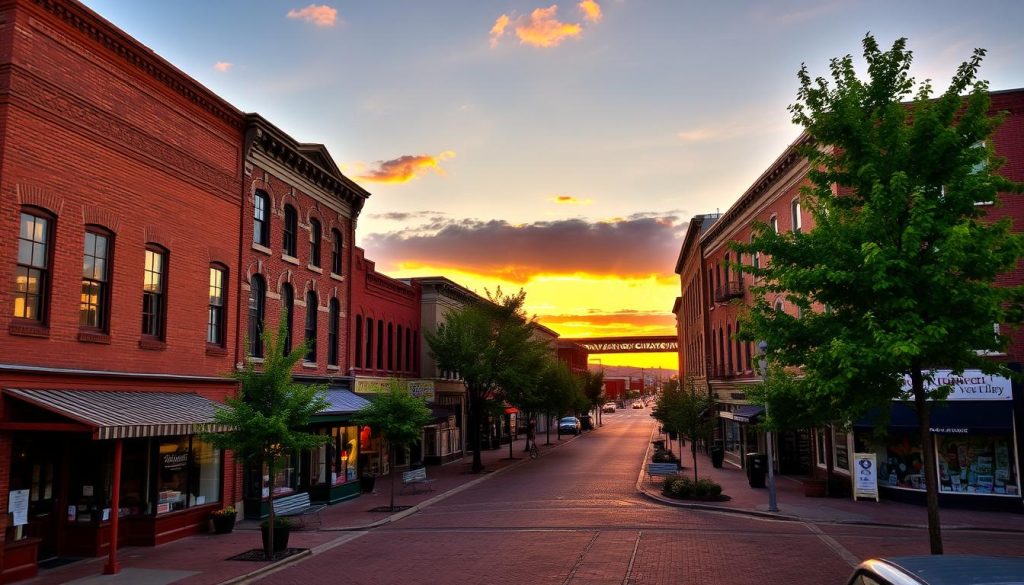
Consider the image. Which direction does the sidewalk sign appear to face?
toward the camera

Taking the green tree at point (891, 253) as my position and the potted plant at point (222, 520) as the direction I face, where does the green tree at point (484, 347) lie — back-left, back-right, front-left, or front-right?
front-right

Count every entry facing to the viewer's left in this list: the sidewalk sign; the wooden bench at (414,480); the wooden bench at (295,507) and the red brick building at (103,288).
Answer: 0

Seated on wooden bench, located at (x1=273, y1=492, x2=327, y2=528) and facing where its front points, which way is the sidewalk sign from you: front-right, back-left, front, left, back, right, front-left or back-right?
front-left

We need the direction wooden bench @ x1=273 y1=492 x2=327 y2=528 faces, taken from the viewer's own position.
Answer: facing the viewer and to the right of the viewer

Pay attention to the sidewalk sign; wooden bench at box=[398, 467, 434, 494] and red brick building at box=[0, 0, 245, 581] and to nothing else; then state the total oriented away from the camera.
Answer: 0

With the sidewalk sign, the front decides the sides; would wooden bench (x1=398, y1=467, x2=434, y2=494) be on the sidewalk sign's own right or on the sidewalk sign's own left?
on the sidewalk sign's own right

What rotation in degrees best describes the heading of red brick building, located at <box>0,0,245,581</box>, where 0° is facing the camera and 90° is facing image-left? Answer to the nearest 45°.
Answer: approximately 315°

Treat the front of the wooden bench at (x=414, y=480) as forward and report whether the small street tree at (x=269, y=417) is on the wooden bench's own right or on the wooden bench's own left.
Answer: on the wooden bench's own right

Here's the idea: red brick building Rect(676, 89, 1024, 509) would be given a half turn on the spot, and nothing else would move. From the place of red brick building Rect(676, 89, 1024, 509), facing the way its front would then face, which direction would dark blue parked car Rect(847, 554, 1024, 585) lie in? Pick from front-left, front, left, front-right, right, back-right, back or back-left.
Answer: back-right

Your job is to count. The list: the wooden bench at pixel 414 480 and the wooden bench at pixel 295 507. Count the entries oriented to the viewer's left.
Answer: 0

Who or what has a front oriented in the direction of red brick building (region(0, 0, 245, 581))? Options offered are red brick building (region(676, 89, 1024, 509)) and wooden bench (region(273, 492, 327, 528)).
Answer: red brick building (region(676, 89, 1024, 509))

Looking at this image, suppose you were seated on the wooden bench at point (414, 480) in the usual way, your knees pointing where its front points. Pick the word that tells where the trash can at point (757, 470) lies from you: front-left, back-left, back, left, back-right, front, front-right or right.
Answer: front-left

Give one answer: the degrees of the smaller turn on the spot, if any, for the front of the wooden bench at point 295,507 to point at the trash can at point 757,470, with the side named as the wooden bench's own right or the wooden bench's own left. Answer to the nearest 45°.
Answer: approximately 45° to the wooden bench's own left

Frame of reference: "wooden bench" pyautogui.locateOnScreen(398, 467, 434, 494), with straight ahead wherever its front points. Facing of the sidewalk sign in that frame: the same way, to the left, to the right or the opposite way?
to the right

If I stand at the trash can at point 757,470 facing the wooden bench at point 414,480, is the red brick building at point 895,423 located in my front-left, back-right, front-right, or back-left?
back-left

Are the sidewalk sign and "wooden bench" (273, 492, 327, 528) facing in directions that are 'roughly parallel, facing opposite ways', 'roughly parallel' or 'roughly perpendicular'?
roughly perpendicular

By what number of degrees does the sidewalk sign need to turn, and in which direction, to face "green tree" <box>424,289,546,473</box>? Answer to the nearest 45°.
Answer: approximately 135° to its right
